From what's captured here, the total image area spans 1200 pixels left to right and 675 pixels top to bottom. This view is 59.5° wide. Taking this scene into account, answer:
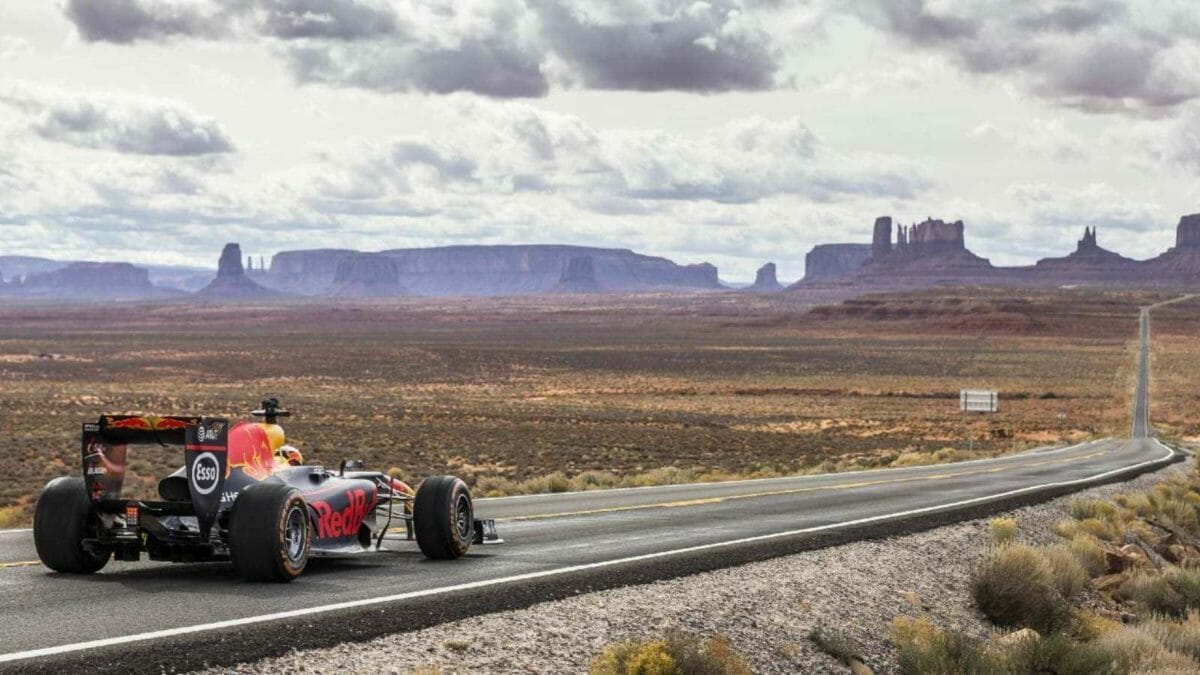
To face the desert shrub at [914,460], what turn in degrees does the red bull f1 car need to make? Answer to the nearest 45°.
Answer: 0° — it already faces it

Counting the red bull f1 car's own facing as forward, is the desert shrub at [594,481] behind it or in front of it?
in front

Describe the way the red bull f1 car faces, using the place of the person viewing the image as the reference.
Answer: facing away from the viewer and to the right of the viewer

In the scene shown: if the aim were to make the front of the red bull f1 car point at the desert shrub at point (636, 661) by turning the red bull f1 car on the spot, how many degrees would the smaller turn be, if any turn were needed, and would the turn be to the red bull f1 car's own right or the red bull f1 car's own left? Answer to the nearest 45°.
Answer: approximately 90° to the red bull f1 car's own right

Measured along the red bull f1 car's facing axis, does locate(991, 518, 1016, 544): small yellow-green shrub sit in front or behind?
in front
